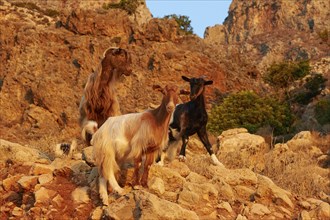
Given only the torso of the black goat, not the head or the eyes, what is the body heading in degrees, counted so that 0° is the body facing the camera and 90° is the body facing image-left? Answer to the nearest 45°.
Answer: approximately 315°

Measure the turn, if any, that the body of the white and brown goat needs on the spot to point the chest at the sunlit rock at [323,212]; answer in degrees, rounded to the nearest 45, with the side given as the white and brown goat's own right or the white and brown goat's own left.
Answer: approximately 45° to the white and brown goat's own right

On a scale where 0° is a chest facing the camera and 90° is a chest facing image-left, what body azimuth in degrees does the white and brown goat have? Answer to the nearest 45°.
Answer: approximately 225°

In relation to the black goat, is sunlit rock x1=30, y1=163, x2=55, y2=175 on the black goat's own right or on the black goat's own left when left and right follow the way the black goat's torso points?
on the black goat's own right

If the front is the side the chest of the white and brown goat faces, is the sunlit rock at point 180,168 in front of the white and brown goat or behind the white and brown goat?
in front

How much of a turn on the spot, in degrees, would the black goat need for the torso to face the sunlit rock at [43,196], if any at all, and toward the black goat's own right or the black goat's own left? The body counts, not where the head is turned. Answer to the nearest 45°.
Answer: approximately 90° to the black goat's own right

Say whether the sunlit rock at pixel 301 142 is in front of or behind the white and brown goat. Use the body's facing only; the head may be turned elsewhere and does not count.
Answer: in front

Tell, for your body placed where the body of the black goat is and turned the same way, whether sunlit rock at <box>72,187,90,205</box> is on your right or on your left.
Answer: on your right
